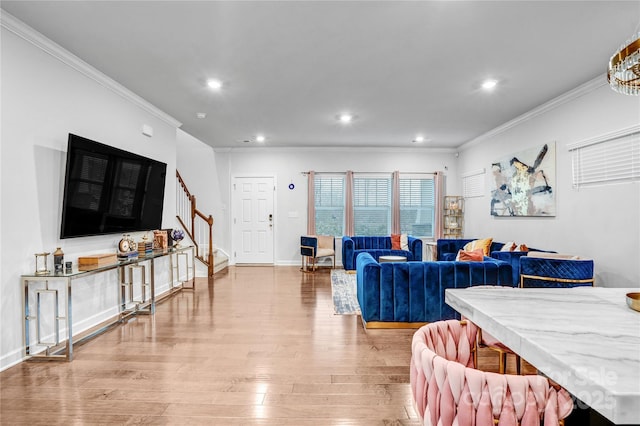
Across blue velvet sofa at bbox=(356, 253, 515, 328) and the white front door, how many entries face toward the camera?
1

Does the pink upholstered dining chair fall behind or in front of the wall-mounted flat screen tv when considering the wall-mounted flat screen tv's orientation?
in front

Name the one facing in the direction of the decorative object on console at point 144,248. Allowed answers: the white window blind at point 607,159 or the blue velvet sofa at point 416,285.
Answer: the white window blind

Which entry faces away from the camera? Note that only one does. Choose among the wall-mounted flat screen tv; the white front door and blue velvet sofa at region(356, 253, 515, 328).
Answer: the blue velvet sofa

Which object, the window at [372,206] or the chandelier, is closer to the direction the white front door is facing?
the chandelier

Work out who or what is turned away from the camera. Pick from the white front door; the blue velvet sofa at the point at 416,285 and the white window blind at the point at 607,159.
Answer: the blue velvet sofa

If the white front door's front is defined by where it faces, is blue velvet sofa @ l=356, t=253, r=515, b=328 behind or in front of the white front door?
in front

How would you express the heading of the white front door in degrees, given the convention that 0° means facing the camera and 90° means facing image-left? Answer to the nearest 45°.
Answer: approximately 0°

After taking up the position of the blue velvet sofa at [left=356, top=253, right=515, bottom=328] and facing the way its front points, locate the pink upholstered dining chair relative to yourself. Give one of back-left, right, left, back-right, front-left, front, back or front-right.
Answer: back

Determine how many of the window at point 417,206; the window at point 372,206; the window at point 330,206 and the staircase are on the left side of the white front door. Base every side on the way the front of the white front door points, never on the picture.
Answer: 3

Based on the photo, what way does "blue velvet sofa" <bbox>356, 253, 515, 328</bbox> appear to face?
away from the camera

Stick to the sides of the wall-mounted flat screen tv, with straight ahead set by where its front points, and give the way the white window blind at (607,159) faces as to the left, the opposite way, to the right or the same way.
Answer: the opposite way

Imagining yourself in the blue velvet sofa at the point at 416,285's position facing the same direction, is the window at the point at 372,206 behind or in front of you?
in front
